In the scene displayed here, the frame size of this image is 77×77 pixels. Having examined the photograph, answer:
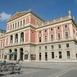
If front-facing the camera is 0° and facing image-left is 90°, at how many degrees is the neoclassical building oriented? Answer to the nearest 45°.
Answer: approximately 45°
